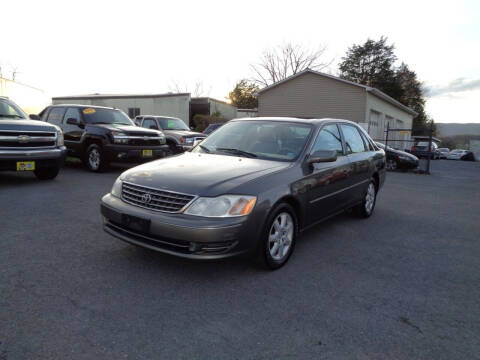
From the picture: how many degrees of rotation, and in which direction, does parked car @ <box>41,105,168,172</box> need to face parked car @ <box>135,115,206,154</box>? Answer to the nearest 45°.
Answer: approximately 90° to its left

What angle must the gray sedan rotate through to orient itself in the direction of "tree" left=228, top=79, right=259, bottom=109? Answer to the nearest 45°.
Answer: approximately 135° to its right

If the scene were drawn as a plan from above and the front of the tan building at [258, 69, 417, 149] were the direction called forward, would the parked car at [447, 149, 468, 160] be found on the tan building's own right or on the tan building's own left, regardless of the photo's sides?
on the tan building's own left

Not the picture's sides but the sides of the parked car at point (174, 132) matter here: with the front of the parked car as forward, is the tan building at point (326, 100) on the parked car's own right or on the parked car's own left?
on the parked car's own left

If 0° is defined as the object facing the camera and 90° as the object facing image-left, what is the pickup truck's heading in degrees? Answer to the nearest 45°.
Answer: approximately 315°

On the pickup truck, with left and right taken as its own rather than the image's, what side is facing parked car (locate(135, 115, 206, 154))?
left

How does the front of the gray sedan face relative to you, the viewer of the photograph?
facing the viewer and to the left of the viewer

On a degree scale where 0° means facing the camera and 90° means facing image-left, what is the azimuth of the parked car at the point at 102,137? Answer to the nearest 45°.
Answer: approximately 315°

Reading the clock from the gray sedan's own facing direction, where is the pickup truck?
The pickup truck is roughly at 3 o'clock from the gray sedan.

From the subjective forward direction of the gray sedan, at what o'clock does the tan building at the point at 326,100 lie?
The tan building is roughly at 5 o'clock from the gray sedan.
